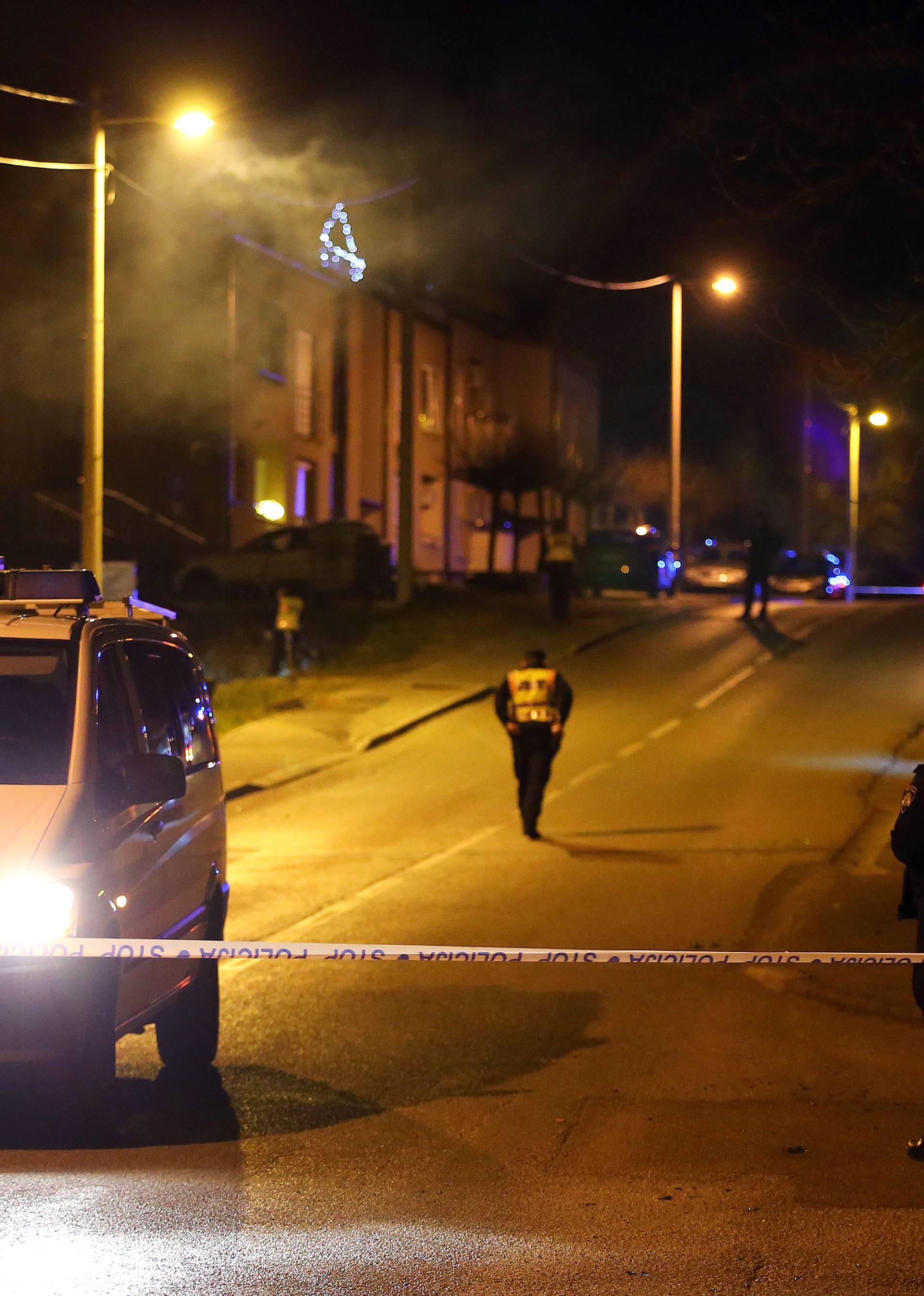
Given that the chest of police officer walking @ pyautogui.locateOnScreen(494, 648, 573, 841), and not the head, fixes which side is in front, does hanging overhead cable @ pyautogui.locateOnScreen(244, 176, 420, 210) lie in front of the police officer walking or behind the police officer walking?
in front

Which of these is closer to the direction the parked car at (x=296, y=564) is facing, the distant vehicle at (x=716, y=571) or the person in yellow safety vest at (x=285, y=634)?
the person in yellow safety vest

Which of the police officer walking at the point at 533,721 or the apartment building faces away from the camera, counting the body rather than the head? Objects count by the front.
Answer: the police officer walking

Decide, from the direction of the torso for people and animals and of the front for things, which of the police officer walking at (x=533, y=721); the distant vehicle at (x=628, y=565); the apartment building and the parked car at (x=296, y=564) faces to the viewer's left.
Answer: the parked car

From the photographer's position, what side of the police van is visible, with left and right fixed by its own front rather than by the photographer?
front

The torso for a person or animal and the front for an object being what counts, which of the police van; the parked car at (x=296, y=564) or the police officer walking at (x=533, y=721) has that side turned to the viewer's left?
the parked car

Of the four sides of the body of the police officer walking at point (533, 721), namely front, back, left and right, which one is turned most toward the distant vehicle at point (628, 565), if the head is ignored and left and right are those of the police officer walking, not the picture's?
front

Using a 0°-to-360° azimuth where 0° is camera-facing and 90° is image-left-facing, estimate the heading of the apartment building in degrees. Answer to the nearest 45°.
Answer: approximately 315°

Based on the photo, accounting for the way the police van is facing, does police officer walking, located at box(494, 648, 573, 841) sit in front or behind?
behind

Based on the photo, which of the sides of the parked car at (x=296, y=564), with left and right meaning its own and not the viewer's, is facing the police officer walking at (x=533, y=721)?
left

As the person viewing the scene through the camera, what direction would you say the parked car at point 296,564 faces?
facing to the left of the viewer

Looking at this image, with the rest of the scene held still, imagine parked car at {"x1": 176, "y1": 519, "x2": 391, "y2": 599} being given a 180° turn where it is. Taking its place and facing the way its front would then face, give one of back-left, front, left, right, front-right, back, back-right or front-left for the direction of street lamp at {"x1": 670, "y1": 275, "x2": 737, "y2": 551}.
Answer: front-left

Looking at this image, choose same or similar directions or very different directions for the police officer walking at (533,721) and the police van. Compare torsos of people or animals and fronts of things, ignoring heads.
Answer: very different directions

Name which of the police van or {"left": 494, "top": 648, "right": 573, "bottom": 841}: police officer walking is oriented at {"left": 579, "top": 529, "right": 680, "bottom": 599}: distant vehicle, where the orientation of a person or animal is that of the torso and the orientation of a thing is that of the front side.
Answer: the police officer walking

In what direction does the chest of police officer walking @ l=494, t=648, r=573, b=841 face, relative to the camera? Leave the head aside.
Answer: away from the camera

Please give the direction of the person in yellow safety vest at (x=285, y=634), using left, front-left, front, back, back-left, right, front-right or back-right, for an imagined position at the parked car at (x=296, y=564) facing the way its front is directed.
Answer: left

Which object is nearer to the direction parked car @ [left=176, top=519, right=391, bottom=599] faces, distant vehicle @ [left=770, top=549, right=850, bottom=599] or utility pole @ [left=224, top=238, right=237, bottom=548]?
the utility pole

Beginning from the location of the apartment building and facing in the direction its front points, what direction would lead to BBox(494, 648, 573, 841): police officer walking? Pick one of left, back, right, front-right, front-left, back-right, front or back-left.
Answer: front-right
